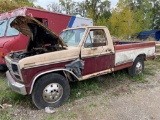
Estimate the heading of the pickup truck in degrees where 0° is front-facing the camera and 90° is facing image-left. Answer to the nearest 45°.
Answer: approximately 45°
